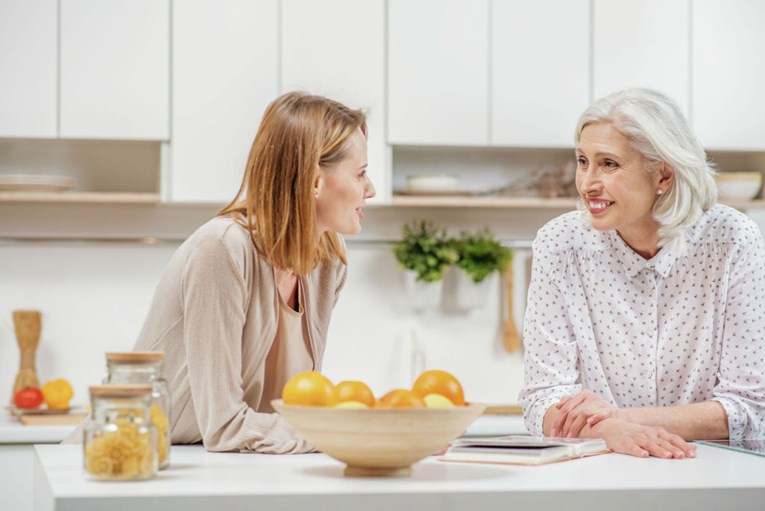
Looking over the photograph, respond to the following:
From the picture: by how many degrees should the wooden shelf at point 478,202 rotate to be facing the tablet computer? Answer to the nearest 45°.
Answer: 0° — it already faces it

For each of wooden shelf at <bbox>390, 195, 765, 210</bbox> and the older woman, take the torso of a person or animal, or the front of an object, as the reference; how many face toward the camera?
2

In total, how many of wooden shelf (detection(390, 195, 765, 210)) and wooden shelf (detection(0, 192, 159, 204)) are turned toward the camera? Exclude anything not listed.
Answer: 2

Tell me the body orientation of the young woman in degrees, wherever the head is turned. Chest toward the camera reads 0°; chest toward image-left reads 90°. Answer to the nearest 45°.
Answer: approximately 315°

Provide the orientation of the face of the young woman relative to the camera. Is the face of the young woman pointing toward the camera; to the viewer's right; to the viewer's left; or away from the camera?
to the viewer's right

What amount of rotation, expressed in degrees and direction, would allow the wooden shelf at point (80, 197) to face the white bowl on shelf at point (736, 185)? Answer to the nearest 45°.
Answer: approximately 90° to its left

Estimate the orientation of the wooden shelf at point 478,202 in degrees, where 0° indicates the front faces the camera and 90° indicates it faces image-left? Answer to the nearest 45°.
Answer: approximately 0°

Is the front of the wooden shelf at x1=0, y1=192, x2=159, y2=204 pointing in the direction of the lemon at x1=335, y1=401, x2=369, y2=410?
yes

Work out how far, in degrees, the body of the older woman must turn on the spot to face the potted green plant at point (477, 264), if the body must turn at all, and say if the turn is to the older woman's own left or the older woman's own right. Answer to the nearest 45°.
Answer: approximately 180°
